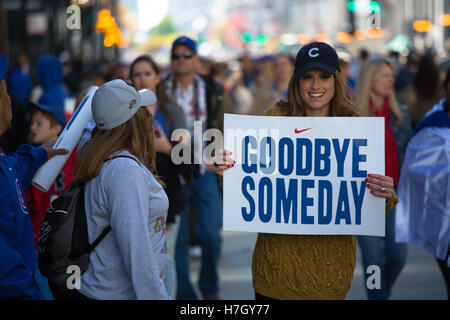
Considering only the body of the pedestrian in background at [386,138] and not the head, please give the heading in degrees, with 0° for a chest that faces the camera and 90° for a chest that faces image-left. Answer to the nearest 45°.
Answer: approximately 315°

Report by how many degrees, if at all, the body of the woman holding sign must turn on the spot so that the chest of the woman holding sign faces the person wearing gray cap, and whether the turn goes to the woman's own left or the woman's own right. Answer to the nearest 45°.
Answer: approximately 45° to the woman's own right

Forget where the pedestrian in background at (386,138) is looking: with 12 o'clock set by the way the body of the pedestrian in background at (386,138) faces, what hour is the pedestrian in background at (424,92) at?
the pedestrian in background at (424,92) is roughly at 8 o'clock from the pedestrian in background at (386,138).

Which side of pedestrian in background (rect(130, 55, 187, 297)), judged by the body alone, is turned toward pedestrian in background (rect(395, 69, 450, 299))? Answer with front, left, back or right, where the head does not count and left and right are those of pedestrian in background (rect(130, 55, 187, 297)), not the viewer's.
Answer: left

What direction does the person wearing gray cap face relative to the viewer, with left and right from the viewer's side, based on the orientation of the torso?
facing to the right of the viewer

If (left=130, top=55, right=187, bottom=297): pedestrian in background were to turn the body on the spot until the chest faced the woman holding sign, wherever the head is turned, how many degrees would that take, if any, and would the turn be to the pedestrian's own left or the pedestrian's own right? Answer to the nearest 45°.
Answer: approximately 45° to the pedestrian's own left

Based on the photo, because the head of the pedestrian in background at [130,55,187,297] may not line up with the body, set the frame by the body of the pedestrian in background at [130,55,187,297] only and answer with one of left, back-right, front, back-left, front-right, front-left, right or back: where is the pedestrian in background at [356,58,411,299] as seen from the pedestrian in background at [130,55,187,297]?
back-left
